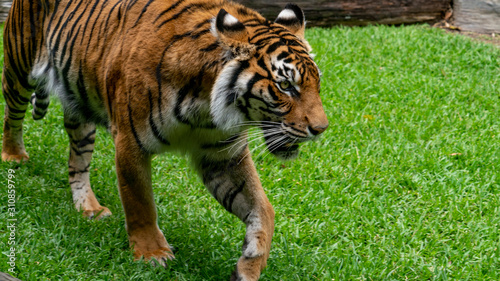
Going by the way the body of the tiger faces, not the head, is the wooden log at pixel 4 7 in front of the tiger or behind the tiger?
behind

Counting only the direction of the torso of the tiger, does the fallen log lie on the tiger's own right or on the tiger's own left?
on the tiger's own left

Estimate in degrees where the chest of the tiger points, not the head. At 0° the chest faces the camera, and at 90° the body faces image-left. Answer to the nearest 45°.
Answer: approximately 315°

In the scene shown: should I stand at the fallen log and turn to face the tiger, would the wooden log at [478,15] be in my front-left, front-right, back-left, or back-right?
back-left

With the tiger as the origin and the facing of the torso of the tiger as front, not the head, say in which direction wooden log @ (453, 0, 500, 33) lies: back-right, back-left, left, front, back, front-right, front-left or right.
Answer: left

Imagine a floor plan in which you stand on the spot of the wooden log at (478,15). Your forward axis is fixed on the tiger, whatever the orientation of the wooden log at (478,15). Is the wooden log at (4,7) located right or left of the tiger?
right
